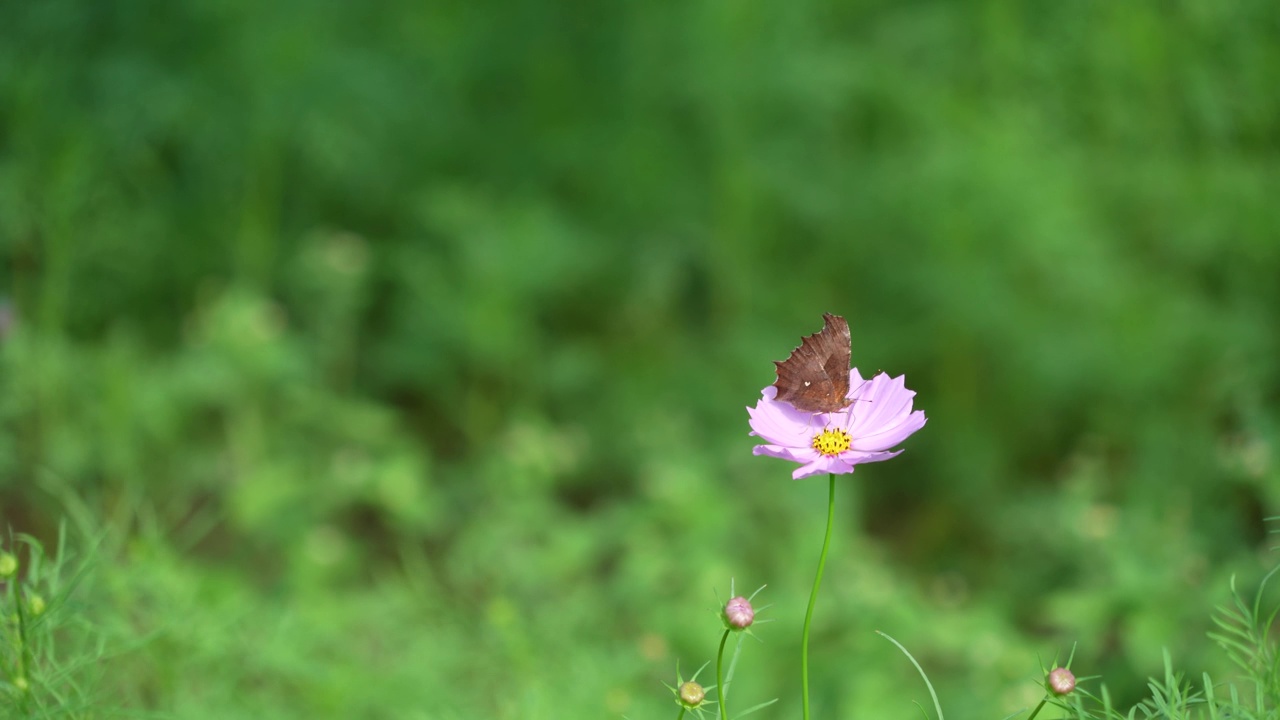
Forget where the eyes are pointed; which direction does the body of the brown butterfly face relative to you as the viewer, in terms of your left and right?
facing to the right of the viewer
